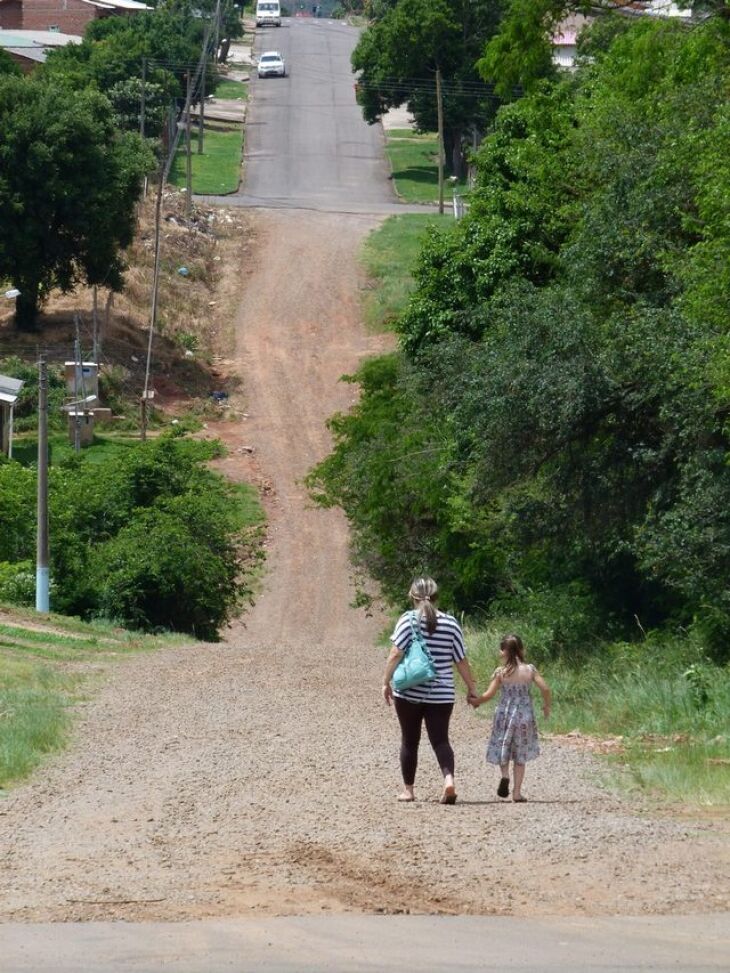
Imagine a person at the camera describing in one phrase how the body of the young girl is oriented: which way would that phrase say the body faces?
away from the camera

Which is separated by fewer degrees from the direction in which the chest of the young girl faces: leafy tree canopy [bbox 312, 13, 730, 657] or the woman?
the leafy tree canopy

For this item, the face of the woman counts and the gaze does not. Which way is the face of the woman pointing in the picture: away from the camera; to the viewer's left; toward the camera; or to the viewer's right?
away from the camera

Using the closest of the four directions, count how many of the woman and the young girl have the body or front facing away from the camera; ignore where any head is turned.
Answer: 2

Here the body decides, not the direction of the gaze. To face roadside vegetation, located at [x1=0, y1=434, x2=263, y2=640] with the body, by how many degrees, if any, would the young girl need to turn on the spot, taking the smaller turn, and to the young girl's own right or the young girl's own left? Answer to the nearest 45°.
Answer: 0° — they already face it

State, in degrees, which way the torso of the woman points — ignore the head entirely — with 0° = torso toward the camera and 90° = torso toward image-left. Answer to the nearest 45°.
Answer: approximately 180°

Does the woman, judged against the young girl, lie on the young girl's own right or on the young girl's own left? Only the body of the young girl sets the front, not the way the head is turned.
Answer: on the young girl's own left

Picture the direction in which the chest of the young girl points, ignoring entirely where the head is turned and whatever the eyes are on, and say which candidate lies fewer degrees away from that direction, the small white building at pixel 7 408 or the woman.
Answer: the small white building
